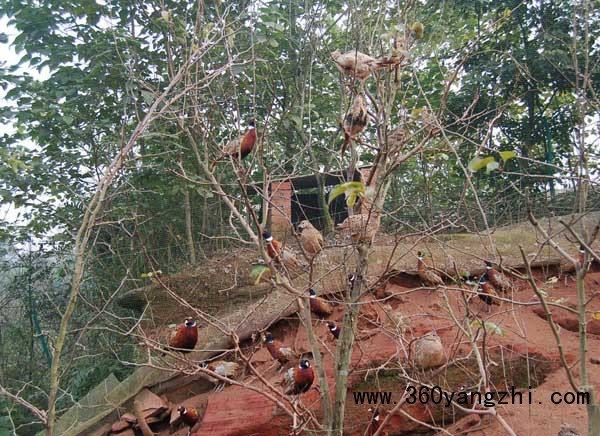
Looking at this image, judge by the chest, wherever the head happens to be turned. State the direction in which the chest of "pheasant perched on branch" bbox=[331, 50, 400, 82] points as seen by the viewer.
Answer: to the viewer's left

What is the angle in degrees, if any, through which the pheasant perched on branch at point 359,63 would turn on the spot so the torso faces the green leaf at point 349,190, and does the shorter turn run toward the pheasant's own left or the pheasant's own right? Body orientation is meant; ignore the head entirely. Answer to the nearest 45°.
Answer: approximately 90° to the pheasant's own left

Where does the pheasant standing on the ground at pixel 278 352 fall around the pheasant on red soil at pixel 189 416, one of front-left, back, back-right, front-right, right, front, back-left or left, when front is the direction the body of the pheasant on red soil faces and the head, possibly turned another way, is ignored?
back
